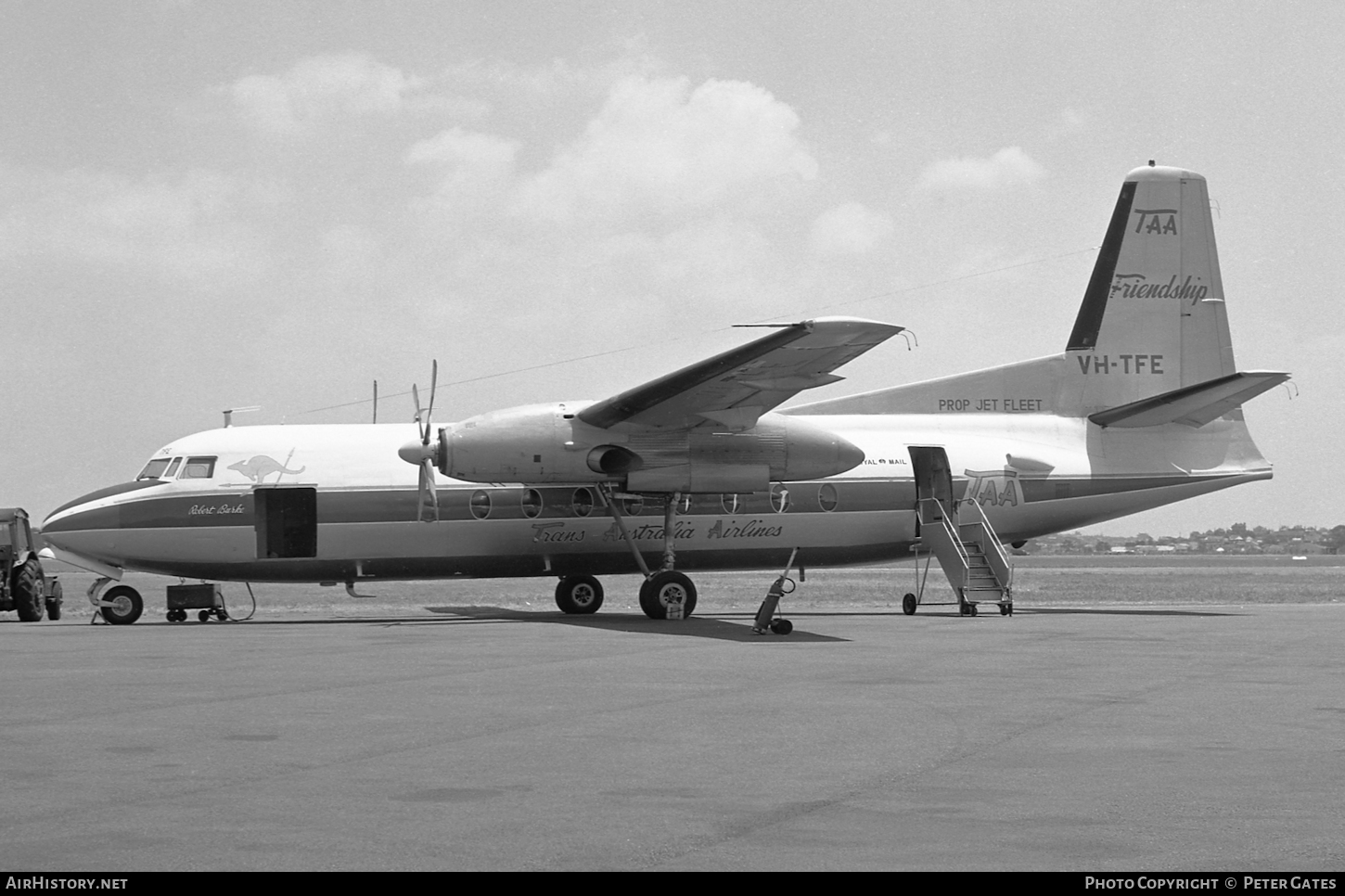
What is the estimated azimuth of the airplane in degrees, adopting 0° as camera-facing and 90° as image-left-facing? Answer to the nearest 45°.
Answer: approximately 90°

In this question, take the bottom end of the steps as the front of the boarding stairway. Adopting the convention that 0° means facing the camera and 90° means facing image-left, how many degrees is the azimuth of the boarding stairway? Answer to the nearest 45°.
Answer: approximately 315°
